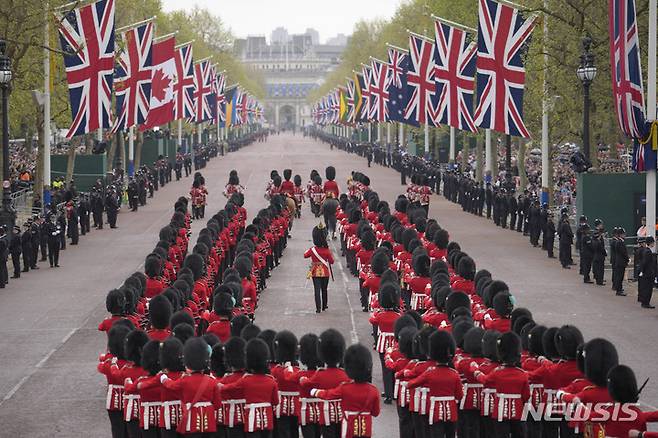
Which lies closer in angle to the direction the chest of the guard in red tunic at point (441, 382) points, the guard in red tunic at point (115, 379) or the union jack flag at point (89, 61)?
the union jack flag

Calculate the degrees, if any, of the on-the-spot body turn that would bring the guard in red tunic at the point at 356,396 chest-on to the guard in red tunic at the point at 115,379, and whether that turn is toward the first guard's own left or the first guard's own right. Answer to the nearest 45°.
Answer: approximately 45° to the first guard's own left

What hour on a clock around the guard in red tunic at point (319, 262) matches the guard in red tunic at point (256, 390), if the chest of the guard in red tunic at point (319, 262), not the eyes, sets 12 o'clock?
the guard in red tunic at point (256, 390) is roughly at 6 o'clock from the guard in red tunic at point (319, 262).

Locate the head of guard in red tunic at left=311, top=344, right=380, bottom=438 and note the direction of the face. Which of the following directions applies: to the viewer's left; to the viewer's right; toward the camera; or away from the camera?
away from the camera

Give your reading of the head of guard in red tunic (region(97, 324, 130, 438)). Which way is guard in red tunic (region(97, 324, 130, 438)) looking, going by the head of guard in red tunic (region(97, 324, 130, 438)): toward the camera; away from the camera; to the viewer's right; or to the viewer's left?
away from the camera

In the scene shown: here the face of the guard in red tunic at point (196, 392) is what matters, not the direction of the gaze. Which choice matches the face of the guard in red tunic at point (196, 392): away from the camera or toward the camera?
away from the camera

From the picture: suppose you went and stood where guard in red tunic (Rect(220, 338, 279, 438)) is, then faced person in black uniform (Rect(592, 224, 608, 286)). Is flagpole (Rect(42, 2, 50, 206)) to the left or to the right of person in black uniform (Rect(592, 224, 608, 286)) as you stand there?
left

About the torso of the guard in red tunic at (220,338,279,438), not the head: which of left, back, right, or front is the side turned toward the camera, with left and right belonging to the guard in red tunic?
back

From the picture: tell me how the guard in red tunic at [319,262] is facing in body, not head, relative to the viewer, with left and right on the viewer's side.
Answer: facing away from the viewer

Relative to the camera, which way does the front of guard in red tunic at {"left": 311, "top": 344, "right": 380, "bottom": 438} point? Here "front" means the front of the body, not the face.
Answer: away from the camera

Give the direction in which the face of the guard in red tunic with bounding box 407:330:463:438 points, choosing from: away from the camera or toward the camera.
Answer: away from the camera

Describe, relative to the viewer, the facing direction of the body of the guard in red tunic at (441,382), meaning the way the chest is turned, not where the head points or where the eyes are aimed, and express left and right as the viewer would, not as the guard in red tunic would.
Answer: facing away from the viewer

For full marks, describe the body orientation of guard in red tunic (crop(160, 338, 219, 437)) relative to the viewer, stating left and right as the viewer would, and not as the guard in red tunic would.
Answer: facing away from the viewer
